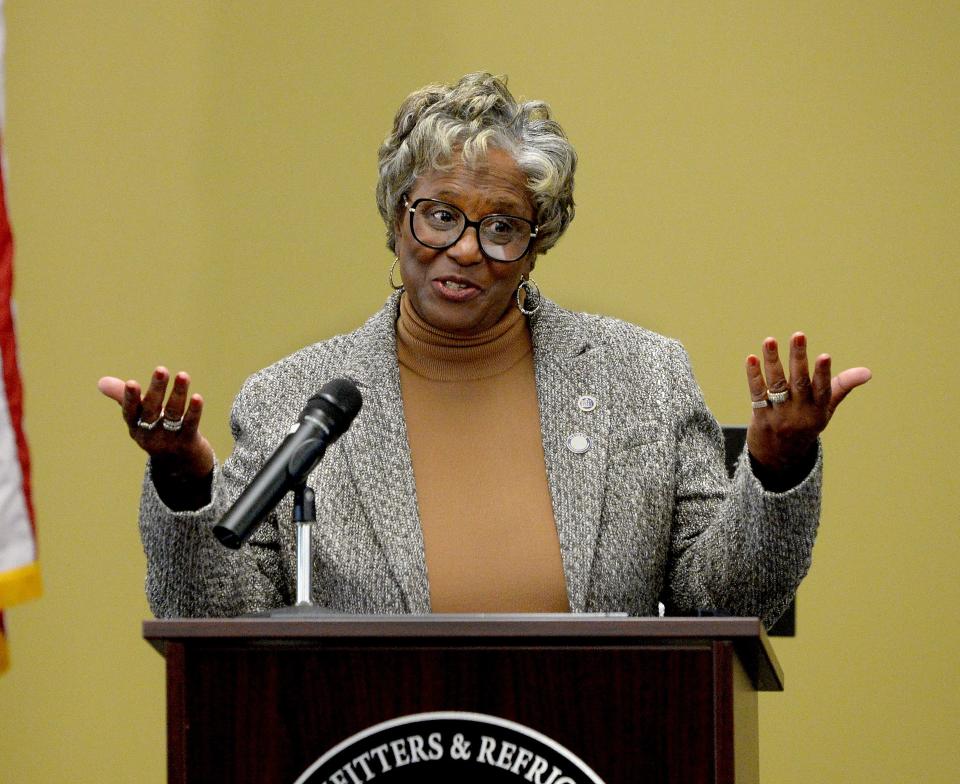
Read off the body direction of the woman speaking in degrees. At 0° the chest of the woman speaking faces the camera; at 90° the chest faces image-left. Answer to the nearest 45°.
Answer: approximately 0°

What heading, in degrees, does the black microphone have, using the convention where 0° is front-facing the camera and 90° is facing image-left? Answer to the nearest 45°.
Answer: approximately 225°

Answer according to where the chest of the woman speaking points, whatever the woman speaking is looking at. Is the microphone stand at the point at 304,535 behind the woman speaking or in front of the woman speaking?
in front
